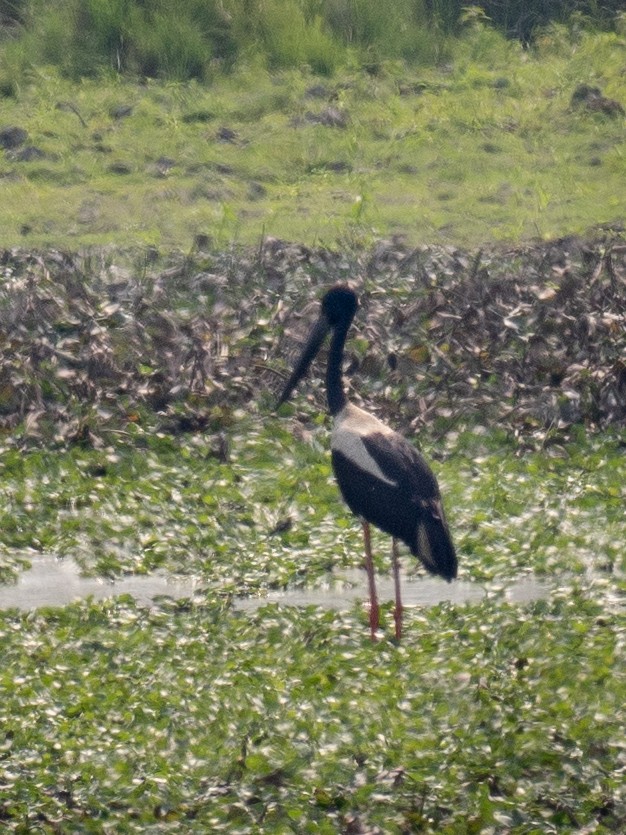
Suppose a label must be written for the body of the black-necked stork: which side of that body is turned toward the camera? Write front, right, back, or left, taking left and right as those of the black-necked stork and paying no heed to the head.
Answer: left
